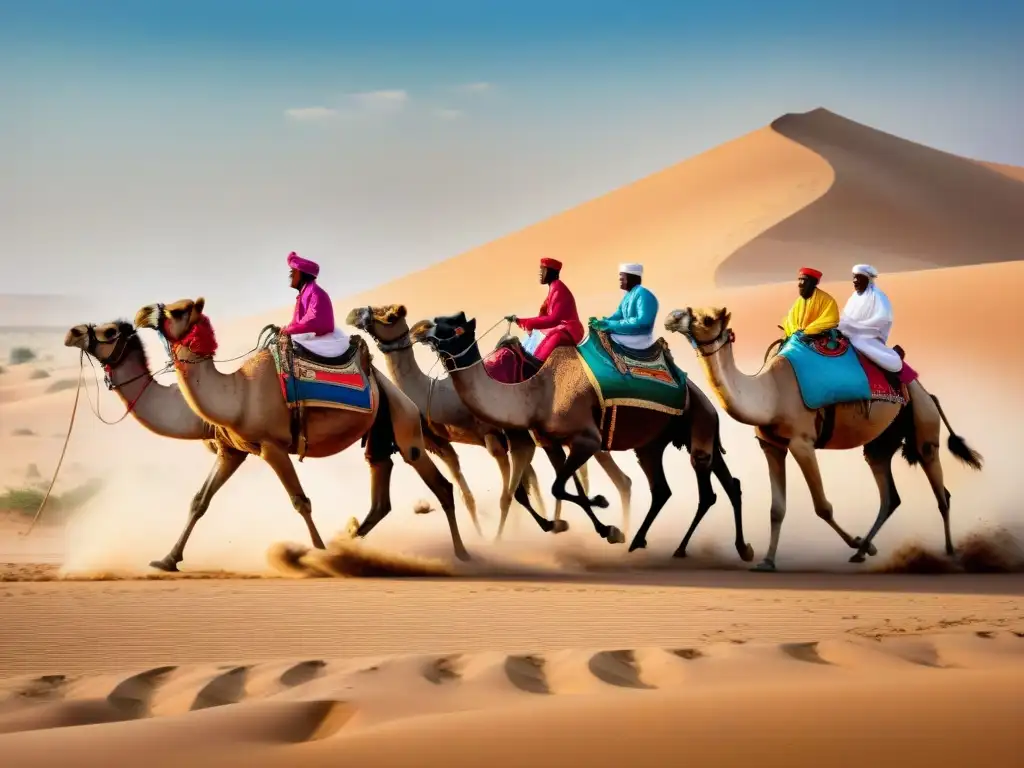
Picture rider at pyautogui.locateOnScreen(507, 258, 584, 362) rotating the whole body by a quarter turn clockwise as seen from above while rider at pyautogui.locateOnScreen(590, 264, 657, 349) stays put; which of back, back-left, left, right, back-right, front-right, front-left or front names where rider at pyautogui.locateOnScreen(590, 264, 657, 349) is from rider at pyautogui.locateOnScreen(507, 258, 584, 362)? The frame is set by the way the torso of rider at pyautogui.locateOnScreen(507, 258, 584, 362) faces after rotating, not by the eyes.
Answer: right

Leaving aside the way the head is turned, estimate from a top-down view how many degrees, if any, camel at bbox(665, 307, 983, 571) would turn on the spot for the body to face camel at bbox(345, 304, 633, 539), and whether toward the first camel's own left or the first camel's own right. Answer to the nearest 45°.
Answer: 0° — it already faces it

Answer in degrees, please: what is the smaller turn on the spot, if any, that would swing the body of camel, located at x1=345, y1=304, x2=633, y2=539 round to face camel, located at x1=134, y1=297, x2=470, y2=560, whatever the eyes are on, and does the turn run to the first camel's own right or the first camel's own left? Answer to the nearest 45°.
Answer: approximately 45° to the first camel's own left

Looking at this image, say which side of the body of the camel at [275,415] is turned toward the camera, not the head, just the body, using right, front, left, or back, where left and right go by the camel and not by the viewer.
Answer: left

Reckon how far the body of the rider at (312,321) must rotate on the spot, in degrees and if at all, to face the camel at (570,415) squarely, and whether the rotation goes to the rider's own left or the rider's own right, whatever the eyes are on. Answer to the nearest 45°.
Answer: approximately 180°

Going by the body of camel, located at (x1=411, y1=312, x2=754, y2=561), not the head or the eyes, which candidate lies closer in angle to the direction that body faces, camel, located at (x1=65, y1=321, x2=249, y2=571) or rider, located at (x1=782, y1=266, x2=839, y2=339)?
the camel

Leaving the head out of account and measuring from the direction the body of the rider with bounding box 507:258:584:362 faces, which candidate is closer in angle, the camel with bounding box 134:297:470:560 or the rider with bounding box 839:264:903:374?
the camel

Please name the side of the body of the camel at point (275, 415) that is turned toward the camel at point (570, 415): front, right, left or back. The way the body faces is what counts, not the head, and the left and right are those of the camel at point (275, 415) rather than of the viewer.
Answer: back

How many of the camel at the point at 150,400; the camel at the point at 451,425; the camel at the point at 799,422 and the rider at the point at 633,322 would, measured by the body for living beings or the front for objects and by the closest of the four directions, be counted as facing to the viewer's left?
4

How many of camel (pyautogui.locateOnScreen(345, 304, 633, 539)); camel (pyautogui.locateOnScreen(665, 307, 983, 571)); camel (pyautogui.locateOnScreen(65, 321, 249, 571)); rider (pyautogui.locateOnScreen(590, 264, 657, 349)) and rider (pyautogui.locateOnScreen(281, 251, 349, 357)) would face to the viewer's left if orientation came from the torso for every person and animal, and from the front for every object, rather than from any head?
5

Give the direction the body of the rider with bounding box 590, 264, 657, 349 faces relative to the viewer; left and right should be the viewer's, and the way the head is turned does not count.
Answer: facing to the left of the viewer

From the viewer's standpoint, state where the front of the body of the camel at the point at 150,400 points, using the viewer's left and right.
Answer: facing to the left of the viewer

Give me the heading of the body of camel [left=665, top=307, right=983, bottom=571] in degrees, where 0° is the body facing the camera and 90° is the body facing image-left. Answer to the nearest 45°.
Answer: approximately 90°

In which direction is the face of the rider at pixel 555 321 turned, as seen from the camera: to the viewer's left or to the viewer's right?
to the viewer's left

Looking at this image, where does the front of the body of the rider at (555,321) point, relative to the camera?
to the viewer's left

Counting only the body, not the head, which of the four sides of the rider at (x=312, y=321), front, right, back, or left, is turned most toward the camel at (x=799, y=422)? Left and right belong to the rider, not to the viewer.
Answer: back

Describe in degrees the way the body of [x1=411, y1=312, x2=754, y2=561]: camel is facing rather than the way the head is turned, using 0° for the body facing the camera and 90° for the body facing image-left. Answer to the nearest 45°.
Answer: approximately 90°

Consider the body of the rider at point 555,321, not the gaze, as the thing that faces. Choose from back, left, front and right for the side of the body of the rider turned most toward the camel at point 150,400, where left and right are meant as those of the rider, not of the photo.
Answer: front

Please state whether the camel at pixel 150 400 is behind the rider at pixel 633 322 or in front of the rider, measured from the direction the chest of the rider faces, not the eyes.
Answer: in front

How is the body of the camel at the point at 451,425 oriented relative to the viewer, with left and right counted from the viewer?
facing to the left of the viewer
